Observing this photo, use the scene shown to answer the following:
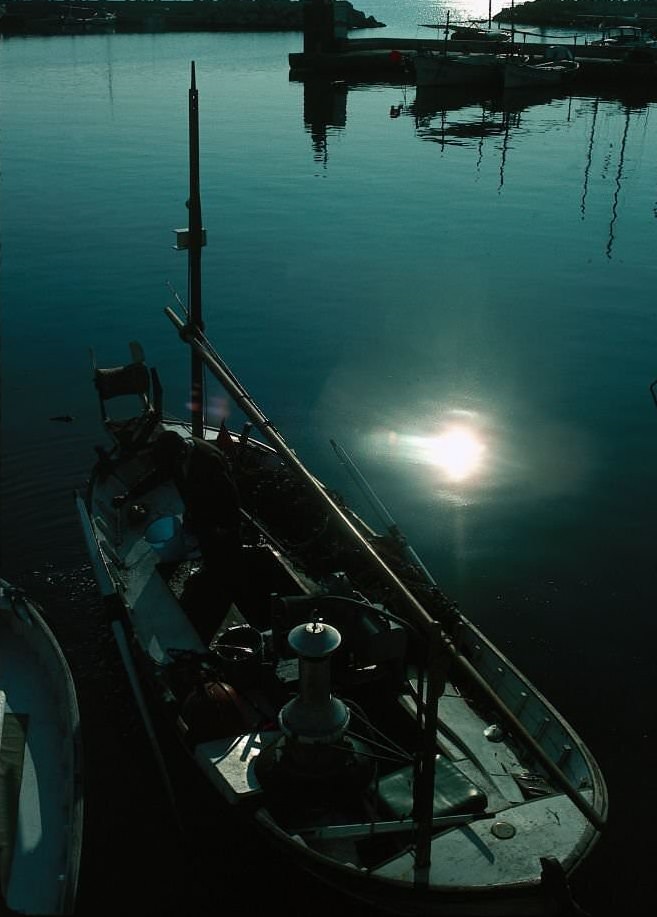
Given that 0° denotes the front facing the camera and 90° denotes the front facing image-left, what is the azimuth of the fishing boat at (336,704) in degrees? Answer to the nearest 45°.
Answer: approximately 135°
